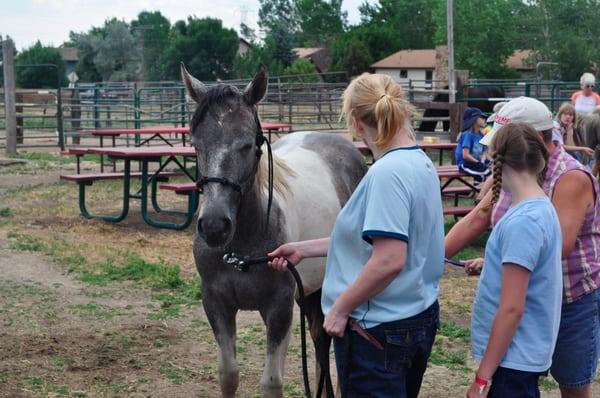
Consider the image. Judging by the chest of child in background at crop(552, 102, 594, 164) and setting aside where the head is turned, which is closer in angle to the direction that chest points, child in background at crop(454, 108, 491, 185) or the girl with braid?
the girl with braid

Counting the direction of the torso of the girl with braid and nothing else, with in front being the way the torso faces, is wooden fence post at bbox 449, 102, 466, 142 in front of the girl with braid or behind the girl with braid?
in front

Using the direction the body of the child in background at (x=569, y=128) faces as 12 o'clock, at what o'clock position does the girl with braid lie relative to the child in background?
The girl with braid is roughly at 12 o'clock from the child in background.

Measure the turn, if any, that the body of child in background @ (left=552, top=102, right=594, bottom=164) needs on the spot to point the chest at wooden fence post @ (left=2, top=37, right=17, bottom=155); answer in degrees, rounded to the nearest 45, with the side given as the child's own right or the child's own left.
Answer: approximately 135° to the child's own right

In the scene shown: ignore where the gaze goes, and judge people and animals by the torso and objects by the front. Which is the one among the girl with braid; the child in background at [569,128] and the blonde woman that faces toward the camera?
the child in background

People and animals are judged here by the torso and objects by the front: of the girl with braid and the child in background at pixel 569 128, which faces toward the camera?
the child in background

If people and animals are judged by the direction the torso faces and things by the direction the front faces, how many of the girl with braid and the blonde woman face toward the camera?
0

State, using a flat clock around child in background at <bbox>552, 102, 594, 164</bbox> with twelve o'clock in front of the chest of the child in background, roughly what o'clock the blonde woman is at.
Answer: The blonde woman is roughly at 12 o'clock from the child in background.

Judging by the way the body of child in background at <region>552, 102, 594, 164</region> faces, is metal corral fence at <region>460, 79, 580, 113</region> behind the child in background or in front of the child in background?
behind

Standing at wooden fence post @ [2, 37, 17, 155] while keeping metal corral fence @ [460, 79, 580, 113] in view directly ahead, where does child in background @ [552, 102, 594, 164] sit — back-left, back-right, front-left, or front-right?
front-right

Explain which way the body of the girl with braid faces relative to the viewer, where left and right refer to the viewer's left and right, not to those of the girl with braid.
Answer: facing away from the viewer and to the left of the viewer

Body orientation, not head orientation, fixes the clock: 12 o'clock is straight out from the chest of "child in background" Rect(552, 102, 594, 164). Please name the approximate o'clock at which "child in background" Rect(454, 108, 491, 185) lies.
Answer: "child in background" Rect(454, 108, 491, 185) is roughly at 2 o'clock from "child in background" Rect(552, 102, 594, 164).

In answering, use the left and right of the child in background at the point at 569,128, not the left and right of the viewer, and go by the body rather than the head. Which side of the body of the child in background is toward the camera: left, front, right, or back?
front

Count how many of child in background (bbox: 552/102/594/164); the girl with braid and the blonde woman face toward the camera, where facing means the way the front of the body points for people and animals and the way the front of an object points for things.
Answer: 1

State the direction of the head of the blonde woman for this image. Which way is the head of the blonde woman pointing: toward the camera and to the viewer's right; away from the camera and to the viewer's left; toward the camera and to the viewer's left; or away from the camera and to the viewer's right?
away from the camera and to the viewer's left

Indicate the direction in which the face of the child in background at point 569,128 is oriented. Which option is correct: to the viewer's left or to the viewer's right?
to the viewer's left

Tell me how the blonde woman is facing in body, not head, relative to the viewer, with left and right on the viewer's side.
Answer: facing away from the viewer and to the left of the viewer

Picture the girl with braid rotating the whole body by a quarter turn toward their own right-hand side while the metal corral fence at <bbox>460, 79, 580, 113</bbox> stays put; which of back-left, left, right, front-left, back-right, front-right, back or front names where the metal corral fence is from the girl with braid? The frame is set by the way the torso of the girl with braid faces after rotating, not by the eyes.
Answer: front-left
